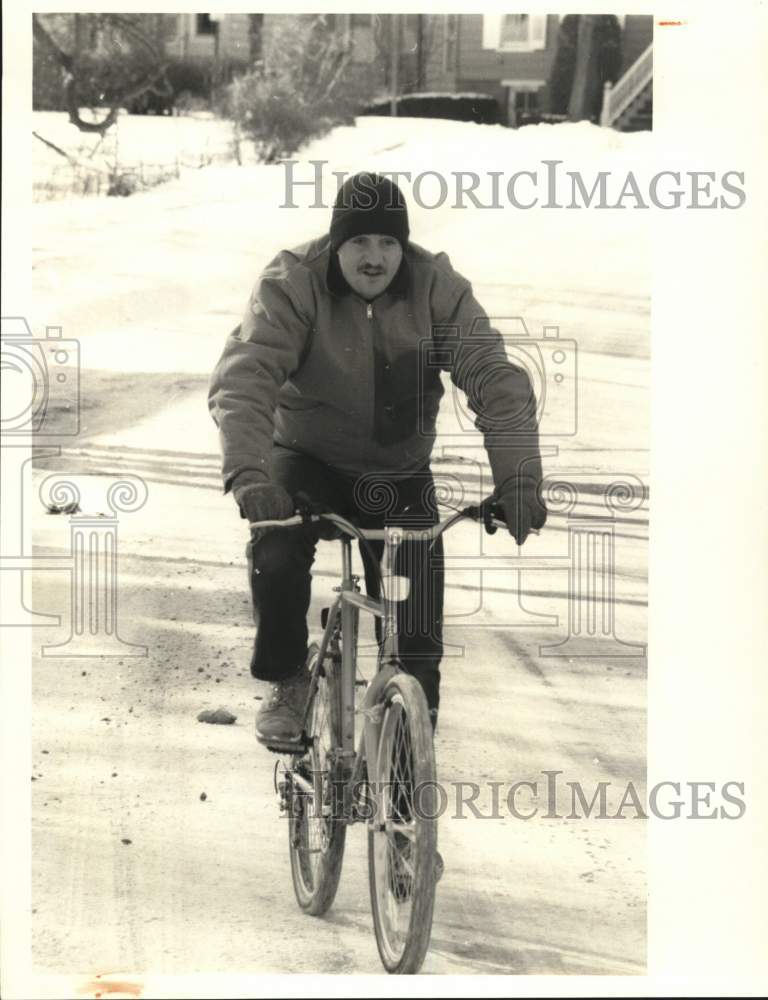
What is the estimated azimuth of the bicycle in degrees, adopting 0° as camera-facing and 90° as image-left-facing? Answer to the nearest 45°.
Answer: approximately 0°
